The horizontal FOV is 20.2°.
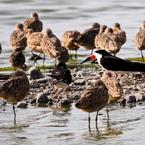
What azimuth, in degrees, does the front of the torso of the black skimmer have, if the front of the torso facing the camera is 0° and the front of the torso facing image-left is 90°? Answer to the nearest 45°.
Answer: approximately 90°

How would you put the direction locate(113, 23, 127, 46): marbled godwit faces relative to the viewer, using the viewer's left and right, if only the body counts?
facing to the left of the viewer
